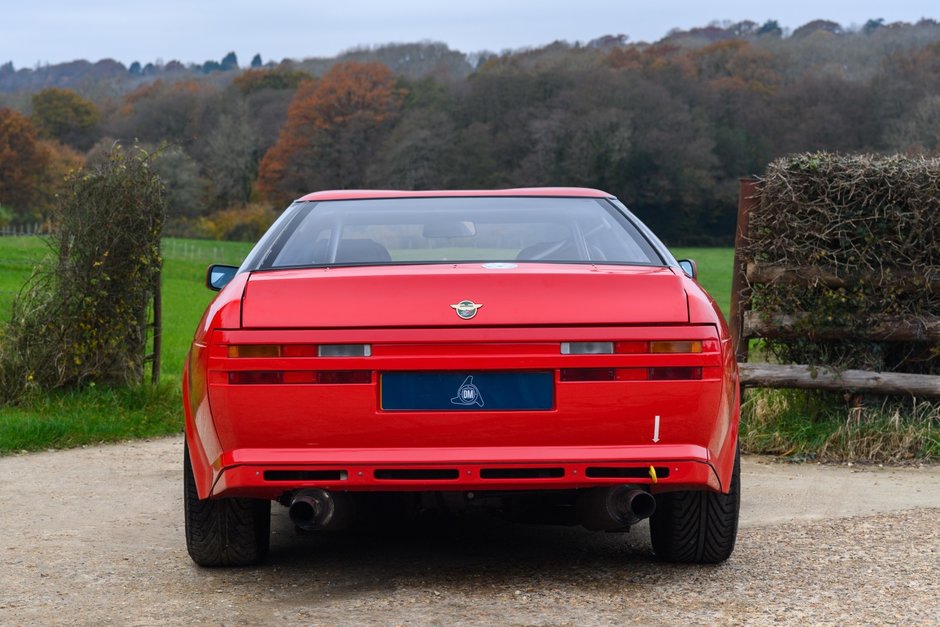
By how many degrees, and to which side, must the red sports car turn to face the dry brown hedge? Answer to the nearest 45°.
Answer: approximately 45° to its right

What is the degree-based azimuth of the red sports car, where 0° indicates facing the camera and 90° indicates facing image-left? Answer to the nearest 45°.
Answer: approximately 180°

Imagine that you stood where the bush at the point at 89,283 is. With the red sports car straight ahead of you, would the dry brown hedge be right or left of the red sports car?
left

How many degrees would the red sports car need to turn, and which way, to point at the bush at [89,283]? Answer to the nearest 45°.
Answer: approximately 45° to its left
